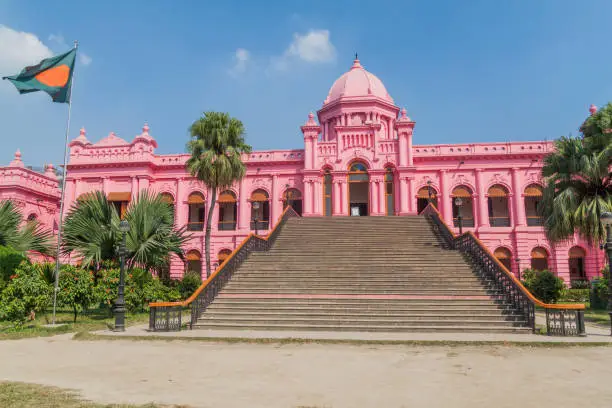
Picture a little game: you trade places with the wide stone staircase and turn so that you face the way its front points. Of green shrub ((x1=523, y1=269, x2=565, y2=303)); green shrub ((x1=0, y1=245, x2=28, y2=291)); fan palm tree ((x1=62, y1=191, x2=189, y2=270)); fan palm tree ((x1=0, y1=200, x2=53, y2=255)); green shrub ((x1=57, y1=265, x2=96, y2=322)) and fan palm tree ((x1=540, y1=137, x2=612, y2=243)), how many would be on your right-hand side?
4

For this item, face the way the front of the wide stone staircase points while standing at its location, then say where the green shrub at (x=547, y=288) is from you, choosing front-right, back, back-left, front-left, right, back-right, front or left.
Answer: back-left

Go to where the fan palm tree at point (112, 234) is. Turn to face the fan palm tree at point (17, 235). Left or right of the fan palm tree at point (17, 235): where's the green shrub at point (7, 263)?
left

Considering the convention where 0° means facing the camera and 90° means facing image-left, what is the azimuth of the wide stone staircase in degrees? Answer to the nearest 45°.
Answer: approximately 0°

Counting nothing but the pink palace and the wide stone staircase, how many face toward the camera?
2

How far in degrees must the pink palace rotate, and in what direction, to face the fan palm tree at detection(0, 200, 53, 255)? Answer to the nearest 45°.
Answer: approximately 45° to its right

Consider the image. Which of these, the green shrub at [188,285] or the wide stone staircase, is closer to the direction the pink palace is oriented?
the wide stone staircase

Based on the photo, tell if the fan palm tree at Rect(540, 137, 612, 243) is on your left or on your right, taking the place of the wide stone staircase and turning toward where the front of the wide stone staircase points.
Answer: on your left

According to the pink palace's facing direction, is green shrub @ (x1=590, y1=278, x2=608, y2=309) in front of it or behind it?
in front

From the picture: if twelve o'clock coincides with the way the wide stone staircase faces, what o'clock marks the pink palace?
The pink palace is roughly at 6 o'clock from the wide stone staircase.

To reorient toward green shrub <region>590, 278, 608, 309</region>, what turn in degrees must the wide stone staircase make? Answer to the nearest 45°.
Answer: approximately 135° to its left

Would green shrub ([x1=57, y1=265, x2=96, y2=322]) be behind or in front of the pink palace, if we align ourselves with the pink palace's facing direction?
in front

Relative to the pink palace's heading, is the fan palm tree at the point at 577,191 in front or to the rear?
in front

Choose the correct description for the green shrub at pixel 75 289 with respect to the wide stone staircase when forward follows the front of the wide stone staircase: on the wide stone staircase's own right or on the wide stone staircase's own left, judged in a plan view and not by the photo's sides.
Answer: on the wide stone staircase's own right
